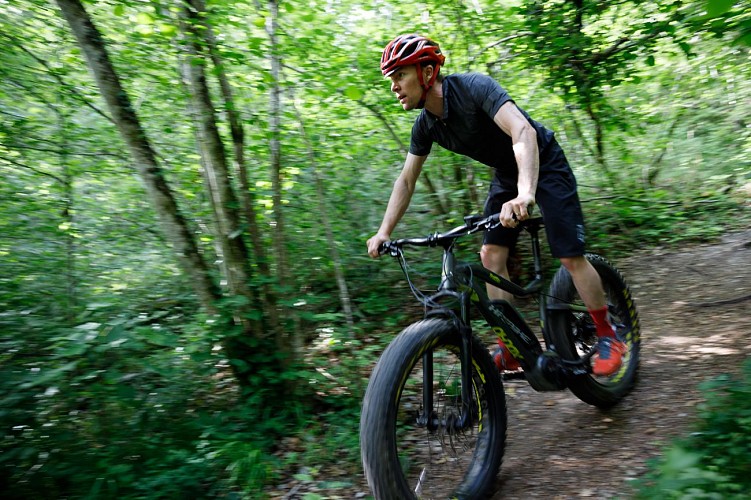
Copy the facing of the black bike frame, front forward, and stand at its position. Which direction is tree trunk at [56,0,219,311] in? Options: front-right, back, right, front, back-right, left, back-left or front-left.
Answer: front-right

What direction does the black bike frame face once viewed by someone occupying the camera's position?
facing the viewer and to the left of the viewer

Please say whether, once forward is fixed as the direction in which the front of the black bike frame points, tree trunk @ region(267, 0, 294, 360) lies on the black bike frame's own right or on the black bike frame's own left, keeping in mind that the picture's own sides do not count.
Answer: on the black bike frame's own right

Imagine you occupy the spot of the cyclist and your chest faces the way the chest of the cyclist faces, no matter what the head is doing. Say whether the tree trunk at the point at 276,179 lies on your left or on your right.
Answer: on your right

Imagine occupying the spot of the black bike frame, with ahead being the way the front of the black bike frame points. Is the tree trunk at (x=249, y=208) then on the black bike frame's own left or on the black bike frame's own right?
on the black bike frame's own right

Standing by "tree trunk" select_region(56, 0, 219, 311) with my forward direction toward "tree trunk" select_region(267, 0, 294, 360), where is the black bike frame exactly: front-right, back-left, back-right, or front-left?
front-right
